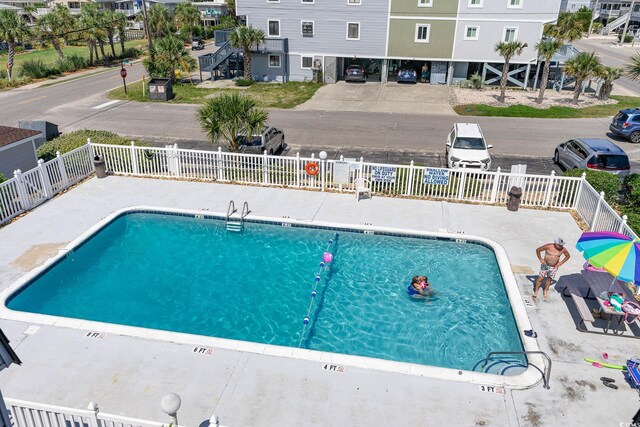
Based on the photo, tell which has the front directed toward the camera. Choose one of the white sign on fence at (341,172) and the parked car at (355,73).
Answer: the white sign on fence

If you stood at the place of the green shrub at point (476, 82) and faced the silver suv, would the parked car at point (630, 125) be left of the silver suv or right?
left

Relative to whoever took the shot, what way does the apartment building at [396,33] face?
facing the viewer

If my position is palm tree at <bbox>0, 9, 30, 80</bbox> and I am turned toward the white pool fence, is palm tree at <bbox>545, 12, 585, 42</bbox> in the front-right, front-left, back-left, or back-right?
front-left

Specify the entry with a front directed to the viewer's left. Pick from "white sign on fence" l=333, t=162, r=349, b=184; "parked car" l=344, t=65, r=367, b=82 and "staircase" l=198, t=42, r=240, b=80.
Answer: the staircase

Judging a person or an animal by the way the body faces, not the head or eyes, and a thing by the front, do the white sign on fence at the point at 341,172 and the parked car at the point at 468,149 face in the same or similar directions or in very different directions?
same or similar directions

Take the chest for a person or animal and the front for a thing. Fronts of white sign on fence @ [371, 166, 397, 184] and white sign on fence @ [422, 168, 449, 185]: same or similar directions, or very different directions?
same or similar directions

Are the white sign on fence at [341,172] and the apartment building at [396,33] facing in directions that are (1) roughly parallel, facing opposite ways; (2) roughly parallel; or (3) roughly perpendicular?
roughly parallel

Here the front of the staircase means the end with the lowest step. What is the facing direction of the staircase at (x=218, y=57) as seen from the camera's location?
facing to the left of the viewer

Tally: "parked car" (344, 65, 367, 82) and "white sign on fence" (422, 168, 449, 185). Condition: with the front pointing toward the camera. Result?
1

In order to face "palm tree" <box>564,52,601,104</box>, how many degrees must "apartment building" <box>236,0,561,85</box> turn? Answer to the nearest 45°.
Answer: approximately 45° to its left

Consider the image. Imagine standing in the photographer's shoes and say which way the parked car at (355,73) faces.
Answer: facing away from the viewer

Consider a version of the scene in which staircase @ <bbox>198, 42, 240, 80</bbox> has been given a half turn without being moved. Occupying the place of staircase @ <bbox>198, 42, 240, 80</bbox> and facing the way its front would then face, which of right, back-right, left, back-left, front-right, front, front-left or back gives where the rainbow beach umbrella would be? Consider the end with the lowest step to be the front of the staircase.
right

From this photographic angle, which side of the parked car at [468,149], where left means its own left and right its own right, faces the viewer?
front

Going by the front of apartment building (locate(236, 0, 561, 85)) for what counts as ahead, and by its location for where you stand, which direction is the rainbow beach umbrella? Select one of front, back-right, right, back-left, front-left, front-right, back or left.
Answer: front

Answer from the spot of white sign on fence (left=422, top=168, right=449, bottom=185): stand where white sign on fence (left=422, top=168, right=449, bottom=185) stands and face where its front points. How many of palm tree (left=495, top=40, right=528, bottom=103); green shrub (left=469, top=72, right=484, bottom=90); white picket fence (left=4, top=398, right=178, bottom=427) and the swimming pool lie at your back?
2

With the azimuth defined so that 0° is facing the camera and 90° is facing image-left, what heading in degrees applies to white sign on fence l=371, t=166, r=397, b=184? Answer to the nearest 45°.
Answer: approximately 0°

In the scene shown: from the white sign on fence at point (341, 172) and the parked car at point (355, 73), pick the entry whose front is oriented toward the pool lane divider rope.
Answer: the white sign on fence
